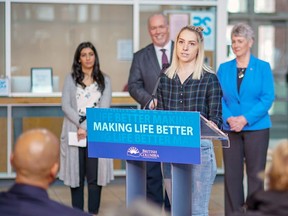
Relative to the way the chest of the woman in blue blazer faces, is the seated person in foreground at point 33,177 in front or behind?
in front

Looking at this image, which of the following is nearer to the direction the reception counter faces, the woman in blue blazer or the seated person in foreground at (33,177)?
the seated person in foreground

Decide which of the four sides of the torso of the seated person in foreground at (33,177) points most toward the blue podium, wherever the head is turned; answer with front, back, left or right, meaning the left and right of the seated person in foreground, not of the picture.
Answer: front

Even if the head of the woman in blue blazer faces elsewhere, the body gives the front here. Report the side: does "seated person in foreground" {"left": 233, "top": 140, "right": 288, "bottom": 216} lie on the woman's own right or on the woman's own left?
on the woman's own left

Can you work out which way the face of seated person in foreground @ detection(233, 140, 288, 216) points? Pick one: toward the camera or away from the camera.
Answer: away from the camera

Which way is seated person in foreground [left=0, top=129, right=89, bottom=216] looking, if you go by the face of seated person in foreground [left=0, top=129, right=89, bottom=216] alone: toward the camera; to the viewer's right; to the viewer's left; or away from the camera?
away from the camera

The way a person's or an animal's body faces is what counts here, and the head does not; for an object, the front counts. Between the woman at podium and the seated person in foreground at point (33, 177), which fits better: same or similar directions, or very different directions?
very different directions

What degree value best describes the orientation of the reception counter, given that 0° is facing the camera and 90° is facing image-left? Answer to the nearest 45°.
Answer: approximately 0°

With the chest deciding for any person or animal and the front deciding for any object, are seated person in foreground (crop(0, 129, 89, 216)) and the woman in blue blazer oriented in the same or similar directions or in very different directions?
very different directions

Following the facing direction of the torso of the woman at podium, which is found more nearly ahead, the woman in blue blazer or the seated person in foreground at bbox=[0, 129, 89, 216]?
the seated person in foreground

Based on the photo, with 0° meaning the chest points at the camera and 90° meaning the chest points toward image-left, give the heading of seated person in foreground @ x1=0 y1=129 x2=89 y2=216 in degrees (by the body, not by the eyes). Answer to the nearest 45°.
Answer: approximately 225°
